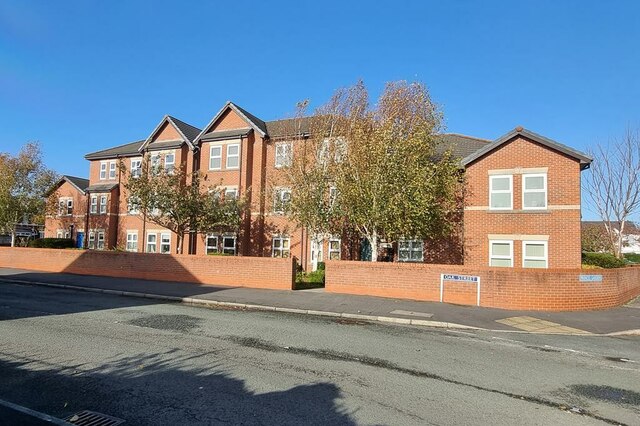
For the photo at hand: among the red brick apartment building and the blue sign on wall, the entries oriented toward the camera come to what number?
2

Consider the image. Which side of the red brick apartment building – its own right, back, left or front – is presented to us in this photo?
front

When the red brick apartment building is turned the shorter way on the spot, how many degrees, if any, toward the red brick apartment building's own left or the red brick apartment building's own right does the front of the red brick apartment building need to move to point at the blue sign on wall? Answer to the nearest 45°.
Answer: approximately 45° to the red brick apartment building's own left

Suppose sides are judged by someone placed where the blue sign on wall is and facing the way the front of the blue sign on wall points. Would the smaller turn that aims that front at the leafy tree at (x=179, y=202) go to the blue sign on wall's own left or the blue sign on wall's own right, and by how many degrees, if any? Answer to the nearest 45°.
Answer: approximately 90° to the blue sign on wall's own right

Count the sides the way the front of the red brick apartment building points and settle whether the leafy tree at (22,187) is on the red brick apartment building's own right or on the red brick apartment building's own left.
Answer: on the red brick apartment building's own right

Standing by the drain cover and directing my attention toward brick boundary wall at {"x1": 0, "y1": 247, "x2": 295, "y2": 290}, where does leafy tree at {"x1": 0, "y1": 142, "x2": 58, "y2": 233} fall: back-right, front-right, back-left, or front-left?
front-left

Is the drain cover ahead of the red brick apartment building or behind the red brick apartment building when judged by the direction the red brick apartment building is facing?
ahead

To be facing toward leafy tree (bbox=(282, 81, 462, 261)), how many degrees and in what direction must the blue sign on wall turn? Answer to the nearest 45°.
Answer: approximately 90° to its right

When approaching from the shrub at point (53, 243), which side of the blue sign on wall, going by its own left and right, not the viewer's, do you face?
right

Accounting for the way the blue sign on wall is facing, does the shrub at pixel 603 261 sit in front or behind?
behind

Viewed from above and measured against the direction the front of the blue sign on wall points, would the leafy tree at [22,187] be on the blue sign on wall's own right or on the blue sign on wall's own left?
on the blue sign on wall's own right

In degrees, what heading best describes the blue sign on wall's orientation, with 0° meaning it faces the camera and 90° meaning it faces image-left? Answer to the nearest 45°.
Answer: approximately 0°
